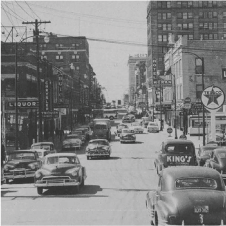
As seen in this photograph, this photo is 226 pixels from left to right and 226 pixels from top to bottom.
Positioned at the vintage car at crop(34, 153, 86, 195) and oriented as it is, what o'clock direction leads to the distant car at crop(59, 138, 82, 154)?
The distant car is roughly at 6 o'clock from the vintage car.

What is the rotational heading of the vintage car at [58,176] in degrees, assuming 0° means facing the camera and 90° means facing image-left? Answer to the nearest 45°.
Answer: approximately 0°

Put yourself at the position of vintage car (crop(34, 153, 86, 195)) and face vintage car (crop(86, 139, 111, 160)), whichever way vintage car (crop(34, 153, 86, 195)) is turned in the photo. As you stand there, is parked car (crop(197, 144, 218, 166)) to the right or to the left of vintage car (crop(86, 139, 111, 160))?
right

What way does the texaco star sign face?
toward the camera

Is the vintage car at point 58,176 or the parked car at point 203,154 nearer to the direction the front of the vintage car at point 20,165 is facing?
the vintage car

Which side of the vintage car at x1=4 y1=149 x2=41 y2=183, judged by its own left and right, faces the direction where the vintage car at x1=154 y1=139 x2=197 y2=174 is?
left

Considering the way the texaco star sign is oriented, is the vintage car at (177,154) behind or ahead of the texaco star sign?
ahead

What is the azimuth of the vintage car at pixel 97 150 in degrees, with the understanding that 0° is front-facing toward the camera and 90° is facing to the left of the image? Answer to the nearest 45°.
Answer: approximately 0°

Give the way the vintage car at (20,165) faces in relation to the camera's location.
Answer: facing the viewer
